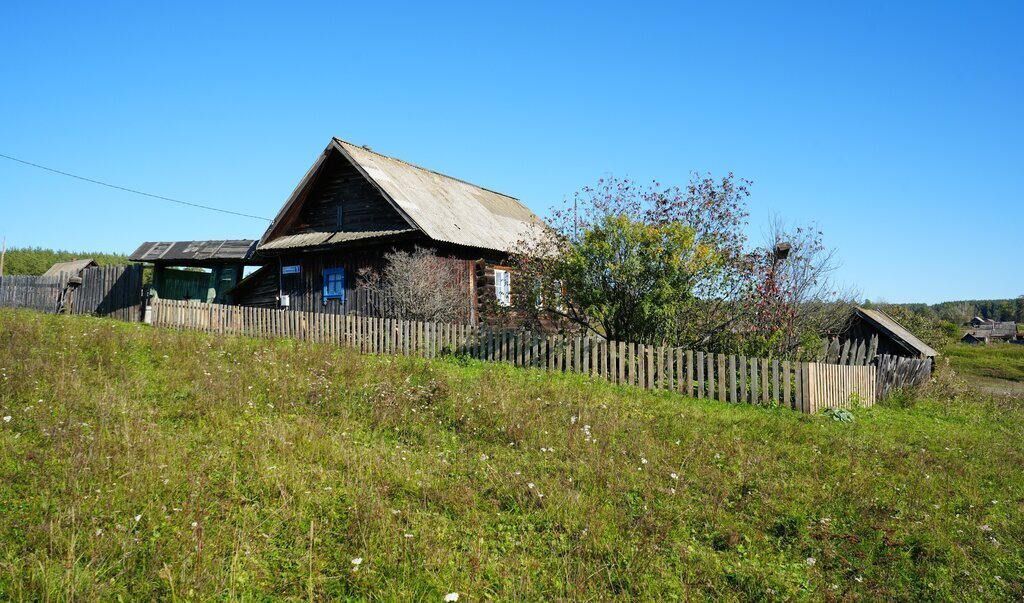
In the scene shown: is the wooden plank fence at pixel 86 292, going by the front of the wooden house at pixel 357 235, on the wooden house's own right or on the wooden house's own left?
on the wooden house's own right

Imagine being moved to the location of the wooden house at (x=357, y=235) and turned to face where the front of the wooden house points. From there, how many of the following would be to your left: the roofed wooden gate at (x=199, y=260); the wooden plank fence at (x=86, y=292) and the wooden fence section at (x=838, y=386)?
1

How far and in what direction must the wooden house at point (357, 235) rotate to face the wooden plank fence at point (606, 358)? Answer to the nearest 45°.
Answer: approximately 90° to its left

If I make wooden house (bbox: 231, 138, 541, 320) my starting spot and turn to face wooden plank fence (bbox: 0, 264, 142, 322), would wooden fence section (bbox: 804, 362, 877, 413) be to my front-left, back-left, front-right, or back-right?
back-left

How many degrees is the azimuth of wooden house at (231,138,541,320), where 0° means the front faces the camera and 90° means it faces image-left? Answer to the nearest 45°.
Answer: approximately 45°

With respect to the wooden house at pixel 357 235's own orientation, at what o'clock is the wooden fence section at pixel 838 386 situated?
The wooden fence section is roughly at 9 o'clock from the wooden house.

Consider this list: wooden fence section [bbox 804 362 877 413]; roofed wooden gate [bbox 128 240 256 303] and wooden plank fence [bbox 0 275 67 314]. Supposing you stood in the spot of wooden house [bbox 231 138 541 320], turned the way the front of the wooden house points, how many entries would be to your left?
1

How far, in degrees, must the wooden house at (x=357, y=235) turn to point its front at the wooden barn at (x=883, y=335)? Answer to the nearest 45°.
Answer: approximately 135° to its left
